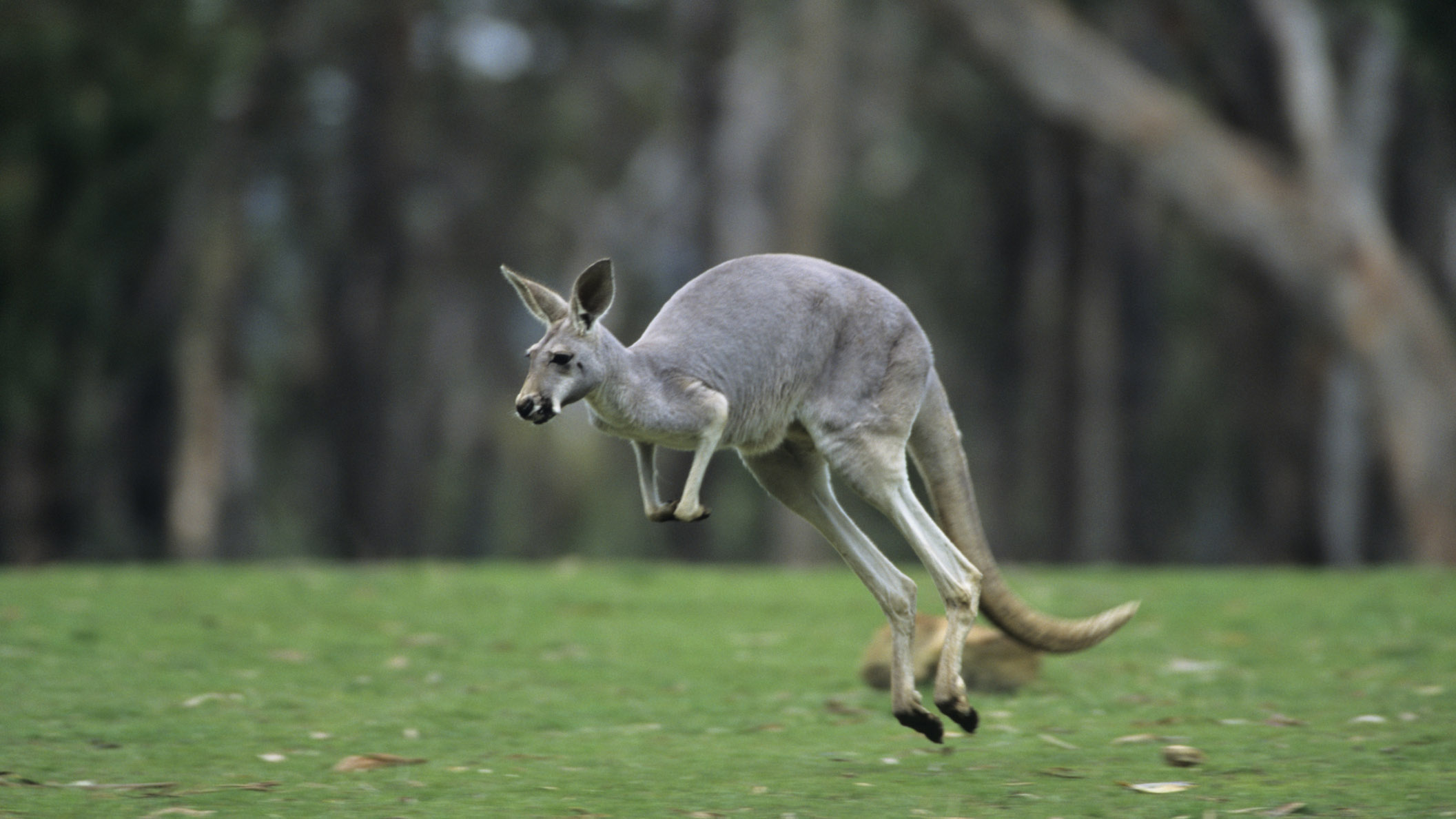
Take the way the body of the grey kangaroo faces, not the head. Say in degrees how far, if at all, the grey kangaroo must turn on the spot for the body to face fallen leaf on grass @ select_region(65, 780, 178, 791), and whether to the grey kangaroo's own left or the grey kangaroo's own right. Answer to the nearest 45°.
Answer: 0° — it already faces it

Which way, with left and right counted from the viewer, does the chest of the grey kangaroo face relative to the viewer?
facing to the left of the viewer

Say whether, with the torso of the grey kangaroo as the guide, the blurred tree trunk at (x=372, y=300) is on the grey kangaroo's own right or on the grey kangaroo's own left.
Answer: on the grey kangaroo's own right

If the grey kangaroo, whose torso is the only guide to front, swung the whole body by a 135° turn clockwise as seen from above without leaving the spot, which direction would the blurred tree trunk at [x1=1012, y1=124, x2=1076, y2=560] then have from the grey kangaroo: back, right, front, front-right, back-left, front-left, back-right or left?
front-left

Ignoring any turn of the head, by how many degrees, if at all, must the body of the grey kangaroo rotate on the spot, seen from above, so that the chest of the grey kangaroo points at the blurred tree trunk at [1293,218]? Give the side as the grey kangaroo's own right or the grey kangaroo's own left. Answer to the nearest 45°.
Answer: approximately 90° to the grey kangaroo's own right

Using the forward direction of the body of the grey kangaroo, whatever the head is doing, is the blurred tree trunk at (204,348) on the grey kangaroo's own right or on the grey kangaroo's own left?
on the grey kangaroo's own right

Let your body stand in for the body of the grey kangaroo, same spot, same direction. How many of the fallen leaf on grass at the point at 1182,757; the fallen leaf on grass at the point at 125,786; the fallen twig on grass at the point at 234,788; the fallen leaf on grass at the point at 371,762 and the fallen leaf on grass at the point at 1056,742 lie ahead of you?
3

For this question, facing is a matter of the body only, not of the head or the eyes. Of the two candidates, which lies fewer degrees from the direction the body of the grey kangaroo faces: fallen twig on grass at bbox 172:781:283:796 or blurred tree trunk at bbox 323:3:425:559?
the fallen twig on grass
